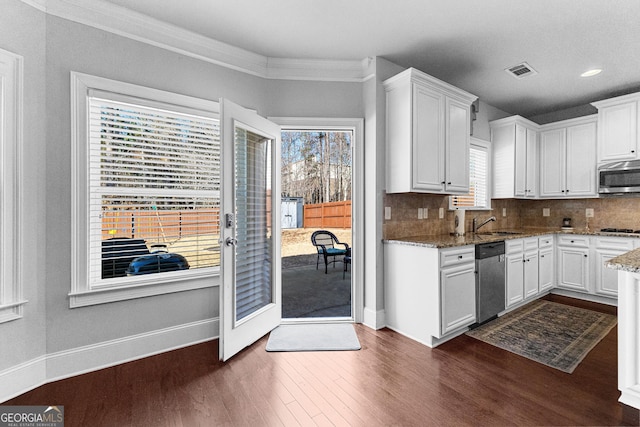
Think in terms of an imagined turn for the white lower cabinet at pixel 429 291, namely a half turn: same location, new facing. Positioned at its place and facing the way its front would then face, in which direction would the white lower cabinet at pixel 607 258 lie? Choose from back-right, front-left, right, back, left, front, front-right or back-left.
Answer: right

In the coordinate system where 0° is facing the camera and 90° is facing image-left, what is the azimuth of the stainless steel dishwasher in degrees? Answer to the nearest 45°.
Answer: approximately 315°

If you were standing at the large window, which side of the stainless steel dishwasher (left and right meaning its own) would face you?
right

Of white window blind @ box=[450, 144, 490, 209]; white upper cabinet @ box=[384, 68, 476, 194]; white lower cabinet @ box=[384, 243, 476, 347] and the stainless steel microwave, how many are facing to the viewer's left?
0

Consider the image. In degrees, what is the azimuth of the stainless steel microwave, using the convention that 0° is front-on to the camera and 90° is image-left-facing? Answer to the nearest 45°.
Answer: approximately 0°

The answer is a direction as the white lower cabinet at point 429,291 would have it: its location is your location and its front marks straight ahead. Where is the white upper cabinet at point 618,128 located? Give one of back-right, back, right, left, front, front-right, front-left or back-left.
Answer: left

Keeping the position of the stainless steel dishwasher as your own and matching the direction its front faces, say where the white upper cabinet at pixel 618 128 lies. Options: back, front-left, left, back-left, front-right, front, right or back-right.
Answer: left

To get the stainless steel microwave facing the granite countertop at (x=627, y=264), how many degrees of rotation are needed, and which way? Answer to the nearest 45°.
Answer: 0° — it already faces it

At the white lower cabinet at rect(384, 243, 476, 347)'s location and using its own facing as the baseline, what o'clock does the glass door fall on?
The glass door is roughly at 4 o'clock from the white lower cabinet.

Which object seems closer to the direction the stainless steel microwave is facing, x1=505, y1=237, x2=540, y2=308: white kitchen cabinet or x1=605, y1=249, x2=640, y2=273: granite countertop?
the granite countertop

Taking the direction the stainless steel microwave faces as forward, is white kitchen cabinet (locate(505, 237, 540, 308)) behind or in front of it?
in front

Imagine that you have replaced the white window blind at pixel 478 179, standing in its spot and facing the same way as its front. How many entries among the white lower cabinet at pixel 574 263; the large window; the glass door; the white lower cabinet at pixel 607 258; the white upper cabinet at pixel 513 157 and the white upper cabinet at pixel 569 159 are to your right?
2

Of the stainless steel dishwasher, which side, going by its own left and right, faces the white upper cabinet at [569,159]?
left

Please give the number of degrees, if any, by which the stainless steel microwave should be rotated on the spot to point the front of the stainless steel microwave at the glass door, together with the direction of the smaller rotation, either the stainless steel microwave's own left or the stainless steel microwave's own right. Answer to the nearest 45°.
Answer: approximately 45° to the stainless steel microwave's own right

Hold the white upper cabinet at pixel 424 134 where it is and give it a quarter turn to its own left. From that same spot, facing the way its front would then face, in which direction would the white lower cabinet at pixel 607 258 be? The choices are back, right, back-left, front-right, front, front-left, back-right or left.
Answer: front
